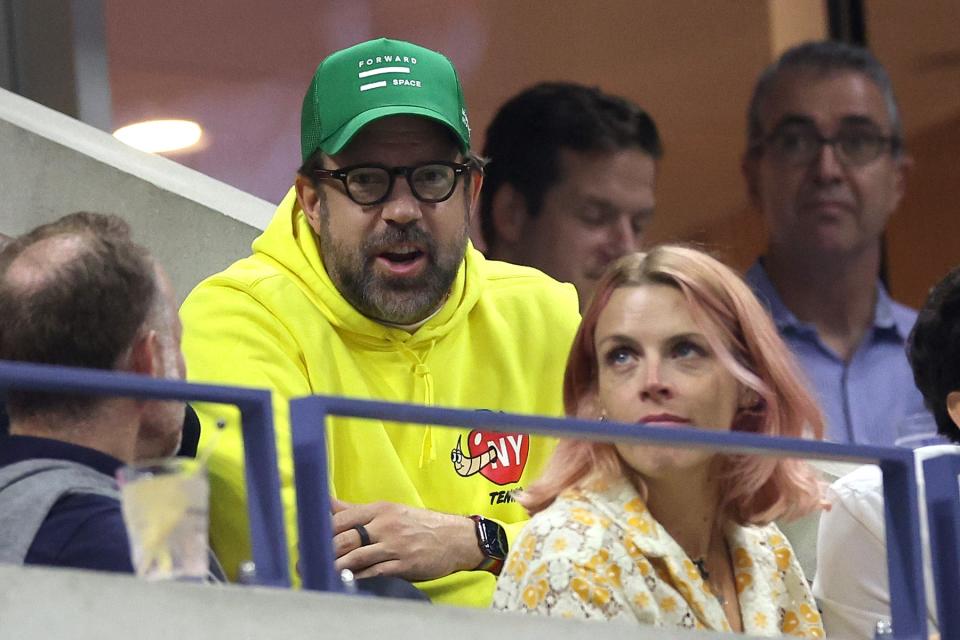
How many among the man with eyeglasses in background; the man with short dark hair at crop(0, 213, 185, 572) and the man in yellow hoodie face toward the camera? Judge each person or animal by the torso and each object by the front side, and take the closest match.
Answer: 2

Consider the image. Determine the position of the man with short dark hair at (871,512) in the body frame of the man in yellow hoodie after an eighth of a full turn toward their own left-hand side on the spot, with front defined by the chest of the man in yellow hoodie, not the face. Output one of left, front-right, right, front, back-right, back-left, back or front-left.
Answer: front-left

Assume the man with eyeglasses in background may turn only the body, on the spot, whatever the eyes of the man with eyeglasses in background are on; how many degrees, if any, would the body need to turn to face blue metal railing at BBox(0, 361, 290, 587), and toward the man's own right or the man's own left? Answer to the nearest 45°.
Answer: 0° — they already face it

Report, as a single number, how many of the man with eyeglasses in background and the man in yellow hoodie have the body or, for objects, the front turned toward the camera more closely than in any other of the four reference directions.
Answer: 2

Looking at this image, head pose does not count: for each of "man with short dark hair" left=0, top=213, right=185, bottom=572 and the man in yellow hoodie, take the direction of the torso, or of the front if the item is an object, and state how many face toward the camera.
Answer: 1

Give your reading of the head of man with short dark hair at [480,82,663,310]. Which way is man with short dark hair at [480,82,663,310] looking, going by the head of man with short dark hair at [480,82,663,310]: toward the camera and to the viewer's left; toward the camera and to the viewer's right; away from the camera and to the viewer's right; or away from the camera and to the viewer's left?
toward the camera and to the viewer's right

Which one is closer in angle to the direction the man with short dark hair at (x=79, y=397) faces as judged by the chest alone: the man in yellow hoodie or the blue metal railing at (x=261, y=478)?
the man in yellow hoodie

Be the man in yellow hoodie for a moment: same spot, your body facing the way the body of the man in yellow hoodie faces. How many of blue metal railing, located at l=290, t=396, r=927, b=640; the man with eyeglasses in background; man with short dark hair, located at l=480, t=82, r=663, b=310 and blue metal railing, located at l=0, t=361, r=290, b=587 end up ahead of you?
2
